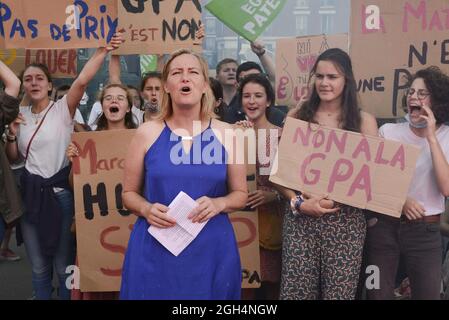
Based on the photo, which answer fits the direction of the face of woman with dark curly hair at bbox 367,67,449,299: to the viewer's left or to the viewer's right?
to the viewer's left

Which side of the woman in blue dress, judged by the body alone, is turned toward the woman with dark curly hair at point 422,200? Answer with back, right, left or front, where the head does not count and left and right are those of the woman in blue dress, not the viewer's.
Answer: left

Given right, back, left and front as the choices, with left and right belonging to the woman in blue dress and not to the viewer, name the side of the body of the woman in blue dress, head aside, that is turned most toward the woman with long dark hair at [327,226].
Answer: left

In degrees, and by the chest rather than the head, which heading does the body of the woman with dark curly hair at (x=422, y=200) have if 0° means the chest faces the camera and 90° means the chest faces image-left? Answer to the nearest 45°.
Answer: approximately 45°

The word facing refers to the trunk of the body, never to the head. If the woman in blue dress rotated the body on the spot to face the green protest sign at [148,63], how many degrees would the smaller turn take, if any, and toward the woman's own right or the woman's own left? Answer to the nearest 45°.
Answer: approximately 180°

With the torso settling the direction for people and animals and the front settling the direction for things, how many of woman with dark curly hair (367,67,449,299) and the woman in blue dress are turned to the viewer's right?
0

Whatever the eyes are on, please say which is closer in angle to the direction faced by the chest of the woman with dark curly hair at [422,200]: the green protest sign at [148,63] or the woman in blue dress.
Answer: the woman in blue dress

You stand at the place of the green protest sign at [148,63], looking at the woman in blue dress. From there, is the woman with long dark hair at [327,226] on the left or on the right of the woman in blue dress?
left
